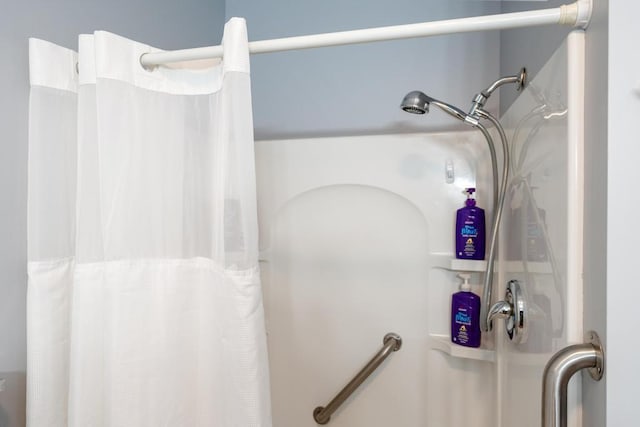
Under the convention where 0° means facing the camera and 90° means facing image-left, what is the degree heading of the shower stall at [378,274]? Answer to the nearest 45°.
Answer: approximately 0°

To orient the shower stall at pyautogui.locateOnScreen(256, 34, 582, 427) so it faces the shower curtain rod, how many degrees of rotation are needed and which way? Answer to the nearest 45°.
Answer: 0° — it already faces it

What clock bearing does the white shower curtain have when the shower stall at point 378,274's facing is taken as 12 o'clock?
The white shower curtain is roughly at 1 o'clock from the shower stall.
